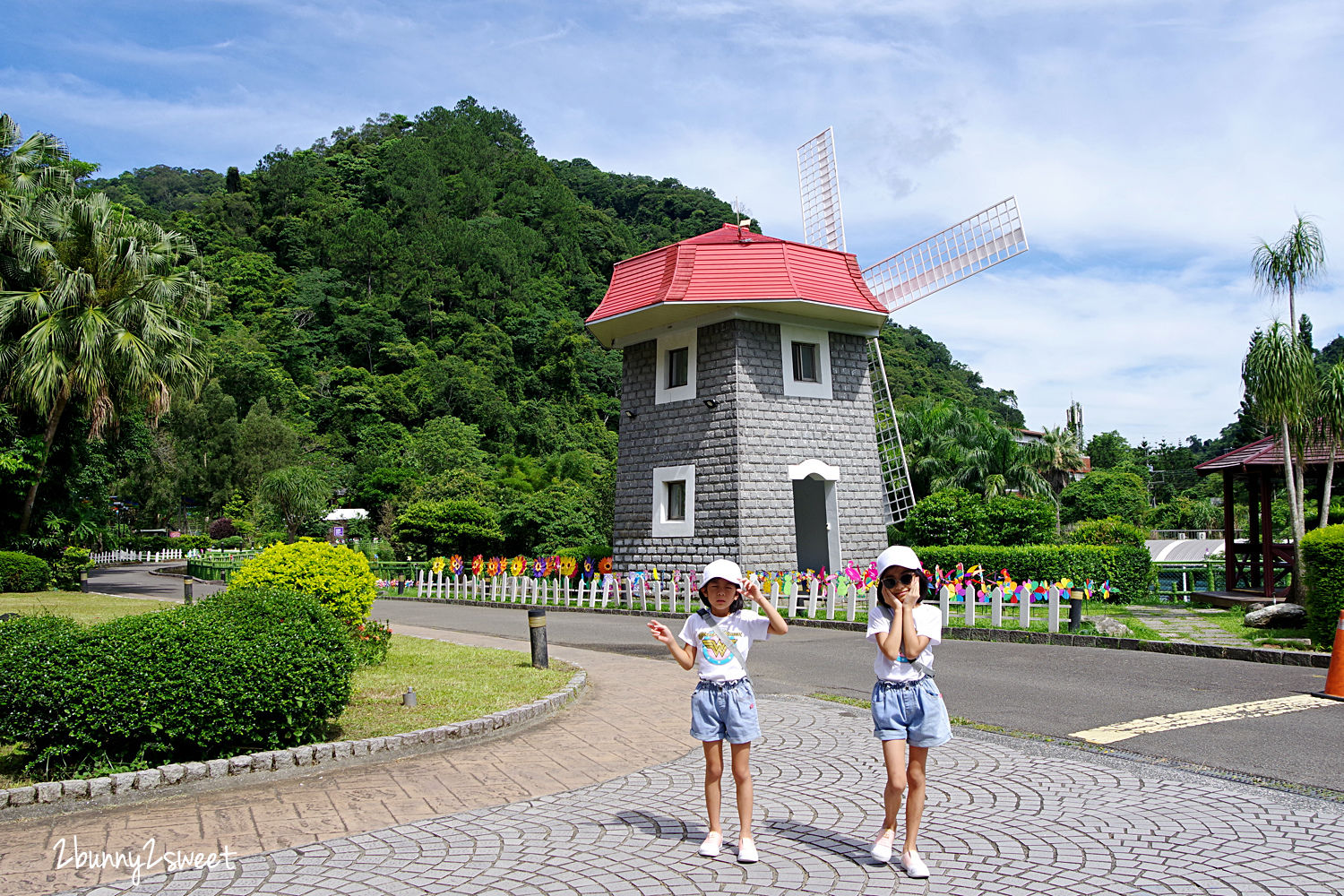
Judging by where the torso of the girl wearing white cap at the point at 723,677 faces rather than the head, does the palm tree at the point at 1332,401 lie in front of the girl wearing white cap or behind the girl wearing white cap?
behind

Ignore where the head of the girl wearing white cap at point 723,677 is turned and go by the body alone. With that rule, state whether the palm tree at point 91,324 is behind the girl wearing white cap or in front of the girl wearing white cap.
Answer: behind

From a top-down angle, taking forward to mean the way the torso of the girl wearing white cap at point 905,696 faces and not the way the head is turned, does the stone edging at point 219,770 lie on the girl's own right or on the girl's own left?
on the girl's own right

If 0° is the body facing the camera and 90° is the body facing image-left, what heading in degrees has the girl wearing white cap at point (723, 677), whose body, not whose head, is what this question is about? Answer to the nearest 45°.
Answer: approximately 0°

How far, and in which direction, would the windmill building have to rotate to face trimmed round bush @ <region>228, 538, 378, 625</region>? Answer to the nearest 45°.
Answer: approximately 45° to its right

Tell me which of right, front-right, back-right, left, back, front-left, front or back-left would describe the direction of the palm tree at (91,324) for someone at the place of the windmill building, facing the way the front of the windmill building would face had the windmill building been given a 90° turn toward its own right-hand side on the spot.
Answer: front-right

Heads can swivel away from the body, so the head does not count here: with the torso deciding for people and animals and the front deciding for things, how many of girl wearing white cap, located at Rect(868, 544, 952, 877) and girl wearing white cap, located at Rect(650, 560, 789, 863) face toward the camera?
2

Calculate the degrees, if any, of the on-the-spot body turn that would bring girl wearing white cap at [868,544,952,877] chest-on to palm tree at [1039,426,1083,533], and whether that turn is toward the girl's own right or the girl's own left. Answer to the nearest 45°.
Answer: approximately 180°

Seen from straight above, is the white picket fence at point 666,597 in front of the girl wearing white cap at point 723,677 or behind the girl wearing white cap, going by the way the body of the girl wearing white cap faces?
behind

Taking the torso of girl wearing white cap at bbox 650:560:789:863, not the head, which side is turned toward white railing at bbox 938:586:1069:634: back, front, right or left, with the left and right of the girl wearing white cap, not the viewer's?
back
